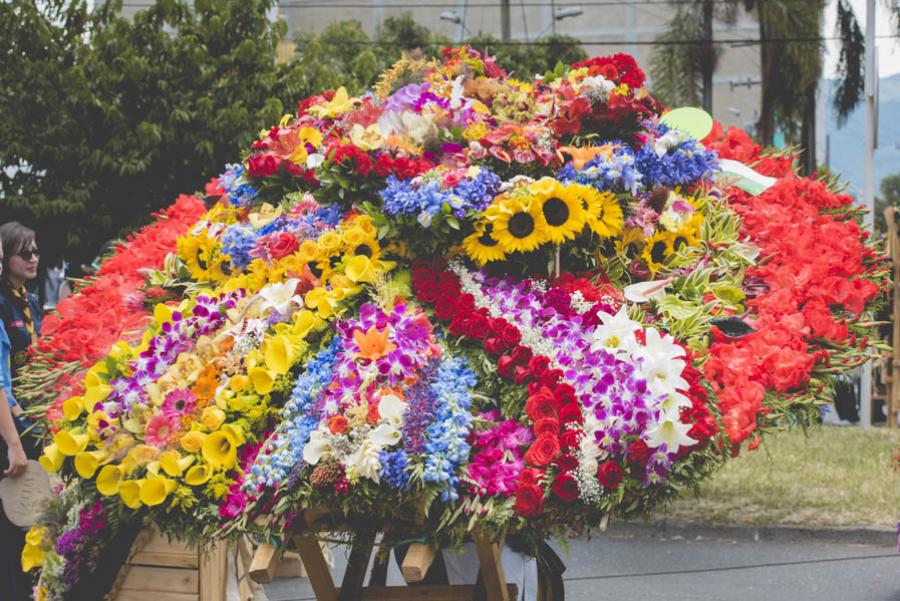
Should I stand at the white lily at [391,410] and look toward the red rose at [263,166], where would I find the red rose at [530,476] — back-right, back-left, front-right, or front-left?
back-right

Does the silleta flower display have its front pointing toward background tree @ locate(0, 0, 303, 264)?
no

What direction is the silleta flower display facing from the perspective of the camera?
toward the camera

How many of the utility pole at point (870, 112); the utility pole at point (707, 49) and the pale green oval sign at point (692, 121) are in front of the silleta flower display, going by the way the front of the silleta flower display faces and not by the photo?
0

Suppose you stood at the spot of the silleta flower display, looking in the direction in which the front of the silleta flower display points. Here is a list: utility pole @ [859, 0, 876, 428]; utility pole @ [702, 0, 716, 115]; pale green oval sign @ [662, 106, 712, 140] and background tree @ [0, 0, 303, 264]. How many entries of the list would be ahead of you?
0

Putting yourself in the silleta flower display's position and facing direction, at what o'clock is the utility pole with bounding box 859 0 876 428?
The utility pole is roughly at 7 o'clock from the silleta flower display.

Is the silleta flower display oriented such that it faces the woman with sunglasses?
no
